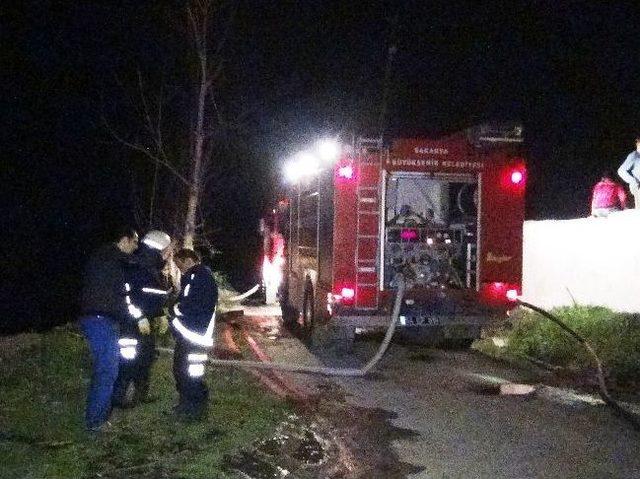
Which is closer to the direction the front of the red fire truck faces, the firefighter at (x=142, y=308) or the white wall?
the white wall

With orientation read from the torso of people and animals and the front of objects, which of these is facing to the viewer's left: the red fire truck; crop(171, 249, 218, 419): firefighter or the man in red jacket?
the firefighter

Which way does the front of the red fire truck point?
away from the camera

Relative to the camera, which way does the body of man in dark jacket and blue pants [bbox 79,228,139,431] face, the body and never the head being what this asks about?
to the viewer's right

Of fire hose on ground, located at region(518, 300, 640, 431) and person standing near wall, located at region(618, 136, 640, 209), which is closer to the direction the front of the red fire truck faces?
the person standing near wall

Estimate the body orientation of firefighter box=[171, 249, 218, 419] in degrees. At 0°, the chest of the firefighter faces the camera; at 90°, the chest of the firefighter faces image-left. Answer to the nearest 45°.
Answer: approximately 90°

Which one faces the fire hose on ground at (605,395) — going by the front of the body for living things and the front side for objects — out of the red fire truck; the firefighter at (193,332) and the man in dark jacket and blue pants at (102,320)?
the man in dark jacket and blue pants at (102,320)

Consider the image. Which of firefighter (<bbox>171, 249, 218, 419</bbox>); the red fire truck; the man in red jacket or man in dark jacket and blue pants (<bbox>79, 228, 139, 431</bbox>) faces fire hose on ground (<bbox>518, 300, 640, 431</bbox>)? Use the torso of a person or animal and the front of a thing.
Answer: man in dark jacket and blue pants (<bbox>79, 228, 139, 431</bbox>)
